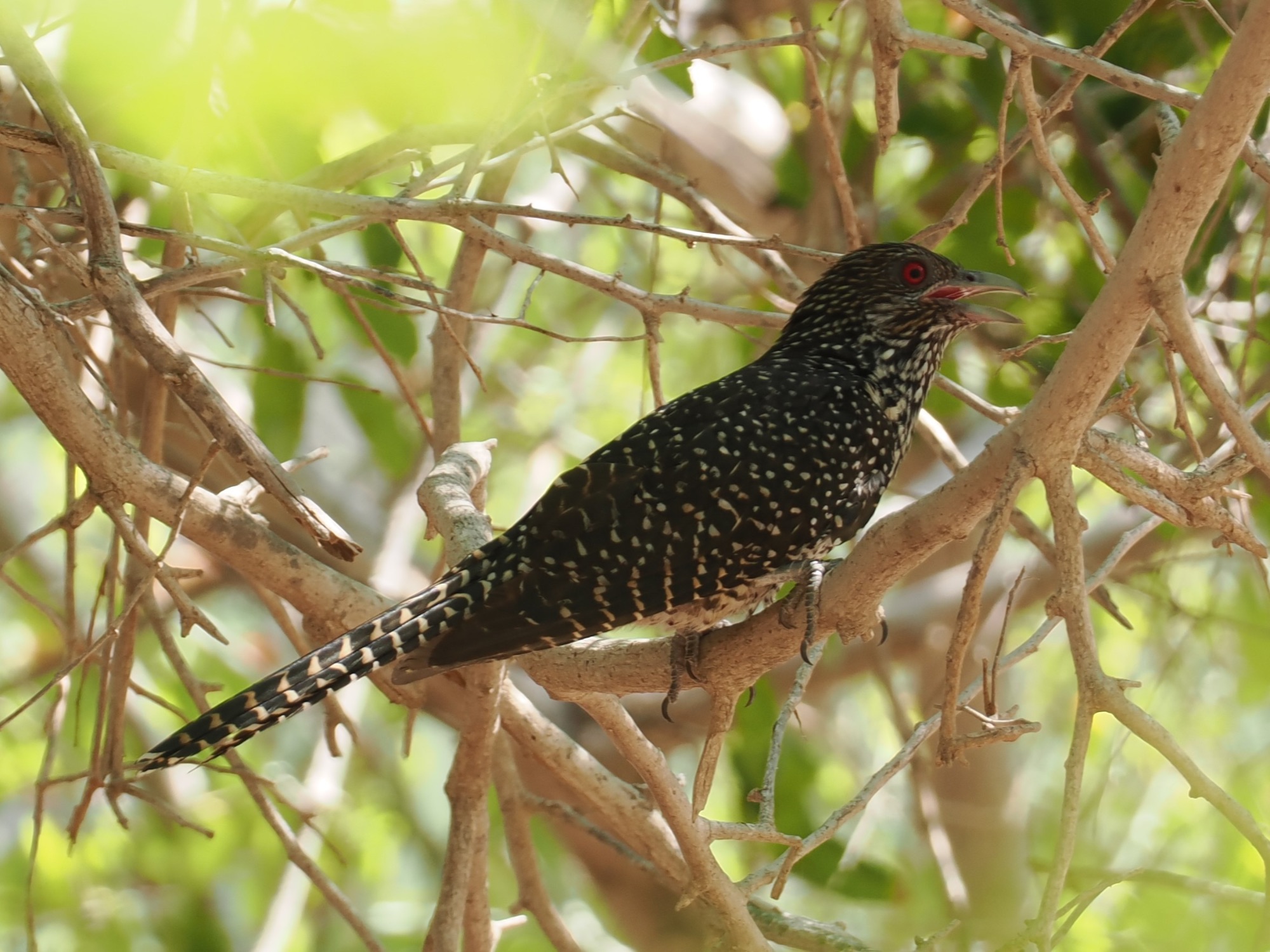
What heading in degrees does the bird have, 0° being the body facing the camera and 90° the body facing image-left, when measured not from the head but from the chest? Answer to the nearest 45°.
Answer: approximately 270°

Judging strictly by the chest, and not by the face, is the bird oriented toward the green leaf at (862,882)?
no

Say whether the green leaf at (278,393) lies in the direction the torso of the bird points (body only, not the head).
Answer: no

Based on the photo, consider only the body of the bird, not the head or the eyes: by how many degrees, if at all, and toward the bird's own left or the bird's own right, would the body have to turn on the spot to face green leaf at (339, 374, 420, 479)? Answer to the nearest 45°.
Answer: approximately 135° to the bird's own left
